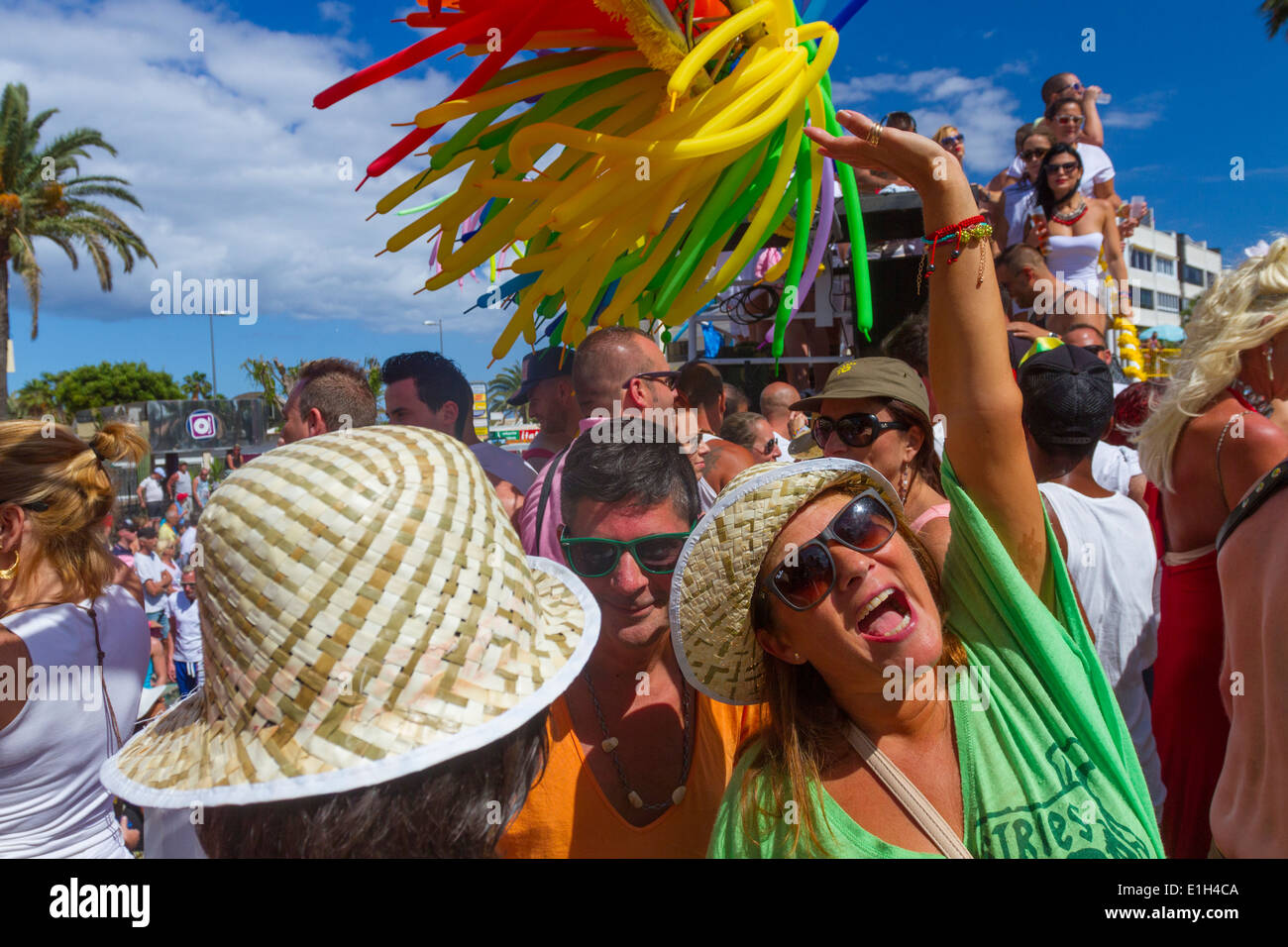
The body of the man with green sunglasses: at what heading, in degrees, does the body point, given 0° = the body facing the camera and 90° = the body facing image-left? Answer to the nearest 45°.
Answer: approximately 0°

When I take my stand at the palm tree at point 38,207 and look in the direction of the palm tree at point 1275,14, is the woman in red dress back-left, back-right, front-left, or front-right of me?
front-right

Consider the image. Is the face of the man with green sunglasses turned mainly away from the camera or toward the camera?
toward the camera

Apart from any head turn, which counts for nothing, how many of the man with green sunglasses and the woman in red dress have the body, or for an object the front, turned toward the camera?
1
